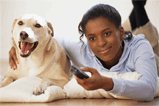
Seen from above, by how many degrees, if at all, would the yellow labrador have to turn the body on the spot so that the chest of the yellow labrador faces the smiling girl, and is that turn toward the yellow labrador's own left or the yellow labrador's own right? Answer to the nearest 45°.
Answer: approximately 90° to the yellow labrador's own left

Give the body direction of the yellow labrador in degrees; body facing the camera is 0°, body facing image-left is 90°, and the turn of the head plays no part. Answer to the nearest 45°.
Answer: approximately 45°
